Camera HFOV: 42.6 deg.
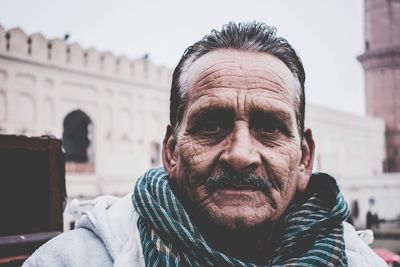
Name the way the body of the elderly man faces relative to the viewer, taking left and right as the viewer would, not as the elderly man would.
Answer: facing the viewer

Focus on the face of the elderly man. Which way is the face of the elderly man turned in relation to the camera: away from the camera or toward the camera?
toward the camera

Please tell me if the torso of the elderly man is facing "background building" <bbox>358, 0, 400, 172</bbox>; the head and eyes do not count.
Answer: no
